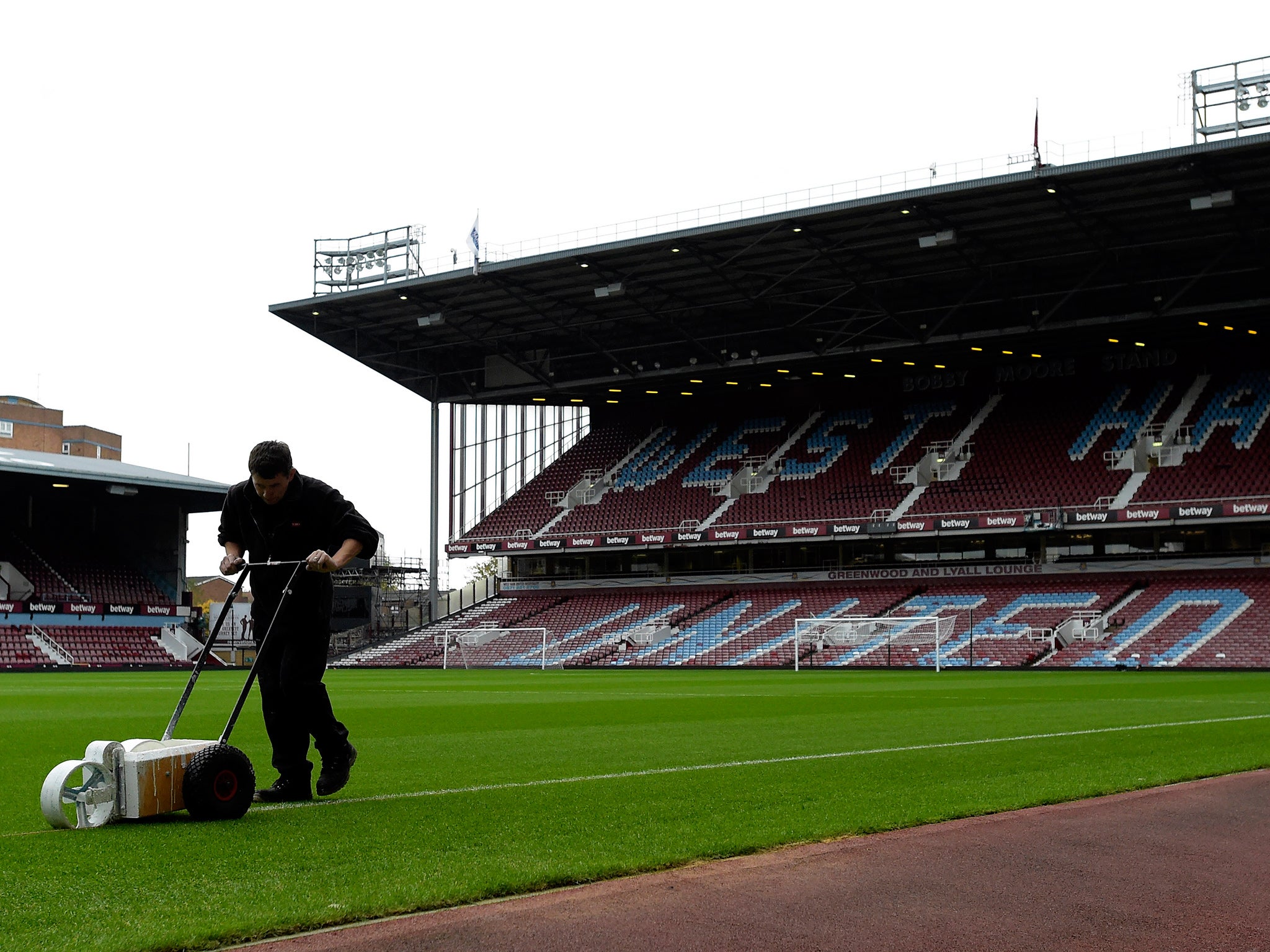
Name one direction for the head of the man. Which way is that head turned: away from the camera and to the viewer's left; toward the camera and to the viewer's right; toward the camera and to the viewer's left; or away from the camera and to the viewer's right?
toward the camera and to the viewer's left

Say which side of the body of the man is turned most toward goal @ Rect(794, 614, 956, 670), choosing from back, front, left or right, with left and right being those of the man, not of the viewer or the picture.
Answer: back
